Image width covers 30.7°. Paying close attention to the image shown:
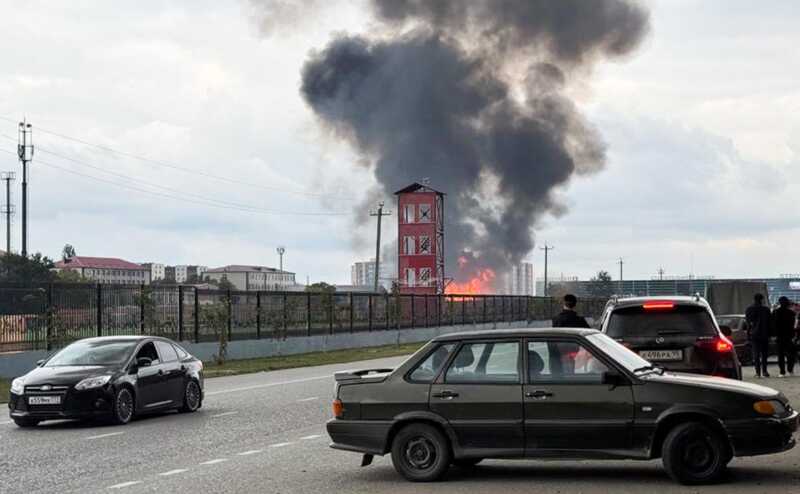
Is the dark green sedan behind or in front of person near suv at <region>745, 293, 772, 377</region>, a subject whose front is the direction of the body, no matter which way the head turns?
behind

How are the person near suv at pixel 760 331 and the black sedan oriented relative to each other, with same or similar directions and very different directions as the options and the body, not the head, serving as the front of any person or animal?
very different directions

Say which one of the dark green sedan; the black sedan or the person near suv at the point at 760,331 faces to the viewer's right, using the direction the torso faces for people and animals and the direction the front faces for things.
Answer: the dark green sedan

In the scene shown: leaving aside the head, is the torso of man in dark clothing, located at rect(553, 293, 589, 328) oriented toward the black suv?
no

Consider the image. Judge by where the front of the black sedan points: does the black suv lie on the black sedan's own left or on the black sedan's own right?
on the black sedan's own left

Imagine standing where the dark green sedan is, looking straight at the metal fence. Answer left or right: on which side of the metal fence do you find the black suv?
right

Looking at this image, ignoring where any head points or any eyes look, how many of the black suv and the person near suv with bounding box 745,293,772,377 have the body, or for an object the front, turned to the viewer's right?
0

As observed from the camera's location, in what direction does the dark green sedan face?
facing to the right of the viewer

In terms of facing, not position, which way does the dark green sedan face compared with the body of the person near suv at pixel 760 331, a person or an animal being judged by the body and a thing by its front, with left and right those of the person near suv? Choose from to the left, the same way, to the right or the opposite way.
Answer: to the right

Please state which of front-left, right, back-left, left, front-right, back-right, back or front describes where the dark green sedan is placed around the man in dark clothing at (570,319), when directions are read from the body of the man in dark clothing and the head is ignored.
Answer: back

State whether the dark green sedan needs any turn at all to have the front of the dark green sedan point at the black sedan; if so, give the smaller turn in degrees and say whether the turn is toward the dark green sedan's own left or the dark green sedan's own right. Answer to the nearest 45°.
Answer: approximately 135° to the dark green sedan's own left

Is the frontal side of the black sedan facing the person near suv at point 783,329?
no

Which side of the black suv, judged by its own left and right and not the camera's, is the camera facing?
back

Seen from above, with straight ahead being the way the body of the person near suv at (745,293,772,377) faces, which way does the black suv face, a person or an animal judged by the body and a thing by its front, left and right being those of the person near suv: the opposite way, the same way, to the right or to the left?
the same way

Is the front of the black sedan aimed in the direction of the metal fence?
no
